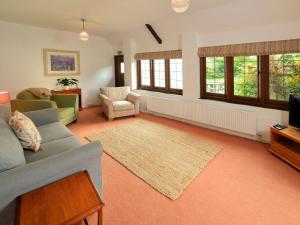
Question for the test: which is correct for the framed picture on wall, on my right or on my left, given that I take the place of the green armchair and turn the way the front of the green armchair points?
on my left

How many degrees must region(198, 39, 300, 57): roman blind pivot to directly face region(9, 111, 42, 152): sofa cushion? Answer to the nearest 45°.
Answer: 0° — it already faces it

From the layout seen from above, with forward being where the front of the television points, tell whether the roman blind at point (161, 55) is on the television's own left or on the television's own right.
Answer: on the television's own right

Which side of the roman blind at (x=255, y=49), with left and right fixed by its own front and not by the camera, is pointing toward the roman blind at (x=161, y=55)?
right

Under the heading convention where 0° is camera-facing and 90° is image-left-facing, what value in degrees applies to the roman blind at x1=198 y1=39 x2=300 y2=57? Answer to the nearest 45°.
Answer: approximately 45°

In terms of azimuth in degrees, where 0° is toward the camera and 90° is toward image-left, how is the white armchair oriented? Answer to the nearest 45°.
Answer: approximately 315°

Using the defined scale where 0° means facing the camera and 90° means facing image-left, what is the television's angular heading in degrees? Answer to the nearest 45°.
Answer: approximately 45°

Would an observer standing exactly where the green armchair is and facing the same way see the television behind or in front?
in front

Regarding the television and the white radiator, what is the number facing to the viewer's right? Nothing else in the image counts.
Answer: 0
